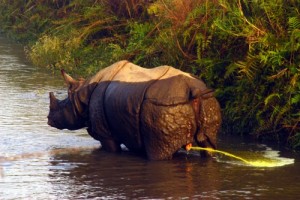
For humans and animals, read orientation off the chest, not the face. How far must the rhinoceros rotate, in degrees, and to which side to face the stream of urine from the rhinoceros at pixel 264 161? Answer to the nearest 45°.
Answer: approximately 135° to its right

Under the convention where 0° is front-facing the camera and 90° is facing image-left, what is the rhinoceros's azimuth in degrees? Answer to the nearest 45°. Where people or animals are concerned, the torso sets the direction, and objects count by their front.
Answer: approximately 135°
